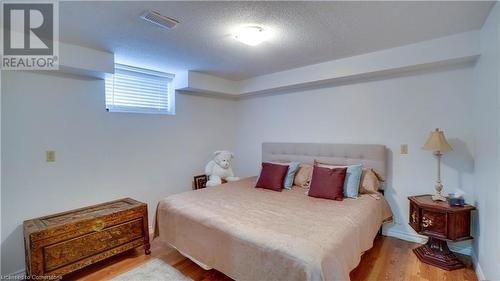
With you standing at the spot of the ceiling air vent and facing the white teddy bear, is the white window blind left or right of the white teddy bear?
left

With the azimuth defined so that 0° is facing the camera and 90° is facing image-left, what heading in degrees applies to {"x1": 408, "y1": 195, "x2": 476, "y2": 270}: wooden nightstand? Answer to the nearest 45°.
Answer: approximately 45°

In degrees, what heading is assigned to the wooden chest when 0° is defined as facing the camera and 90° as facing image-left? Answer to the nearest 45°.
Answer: approximately 315°

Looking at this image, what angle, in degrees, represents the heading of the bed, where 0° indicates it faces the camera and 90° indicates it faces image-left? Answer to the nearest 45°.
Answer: approximately 45°

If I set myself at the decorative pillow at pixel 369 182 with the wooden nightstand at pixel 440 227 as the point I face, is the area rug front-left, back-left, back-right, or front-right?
back-right
